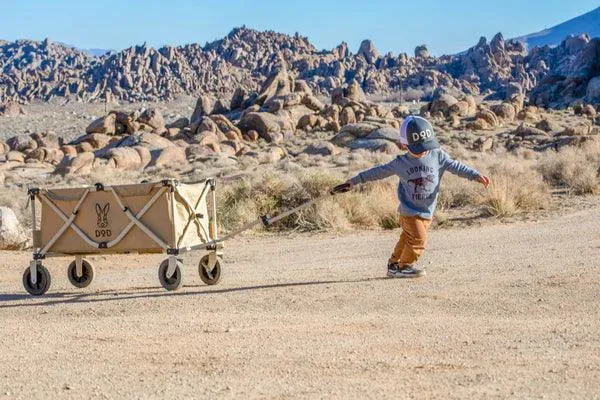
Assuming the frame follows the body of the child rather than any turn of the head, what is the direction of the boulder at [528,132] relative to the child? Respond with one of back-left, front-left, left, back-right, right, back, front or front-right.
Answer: back-left

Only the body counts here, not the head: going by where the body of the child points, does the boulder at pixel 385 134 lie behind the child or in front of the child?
behind

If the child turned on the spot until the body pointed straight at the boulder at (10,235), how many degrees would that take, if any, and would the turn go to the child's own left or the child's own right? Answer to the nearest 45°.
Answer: approximately 180°

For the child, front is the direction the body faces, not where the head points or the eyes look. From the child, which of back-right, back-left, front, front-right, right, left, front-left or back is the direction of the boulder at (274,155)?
back-left

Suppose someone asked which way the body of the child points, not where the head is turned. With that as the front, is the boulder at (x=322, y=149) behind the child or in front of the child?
behind

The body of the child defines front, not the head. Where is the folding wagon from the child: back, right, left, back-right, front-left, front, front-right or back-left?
back-right

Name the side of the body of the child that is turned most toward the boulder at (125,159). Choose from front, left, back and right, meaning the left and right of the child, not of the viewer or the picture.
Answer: back

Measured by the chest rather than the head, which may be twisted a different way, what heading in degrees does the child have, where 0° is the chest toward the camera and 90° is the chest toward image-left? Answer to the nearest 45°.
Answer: approximately 315°

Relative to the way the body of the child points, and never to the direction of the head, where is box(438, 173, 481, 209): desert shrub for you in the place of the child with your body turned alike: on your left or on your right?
on your left

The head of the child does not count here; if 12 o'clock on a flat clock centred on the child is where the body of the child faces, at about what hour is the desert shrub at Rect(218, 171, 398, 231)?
The desert shrub is roughly at 7 o'clock from the child.

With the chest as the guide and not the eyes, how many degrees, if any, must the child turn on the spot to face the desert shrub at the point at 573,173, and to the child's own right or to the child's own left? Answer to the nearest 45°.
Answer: approximately 135° to the child's own left
